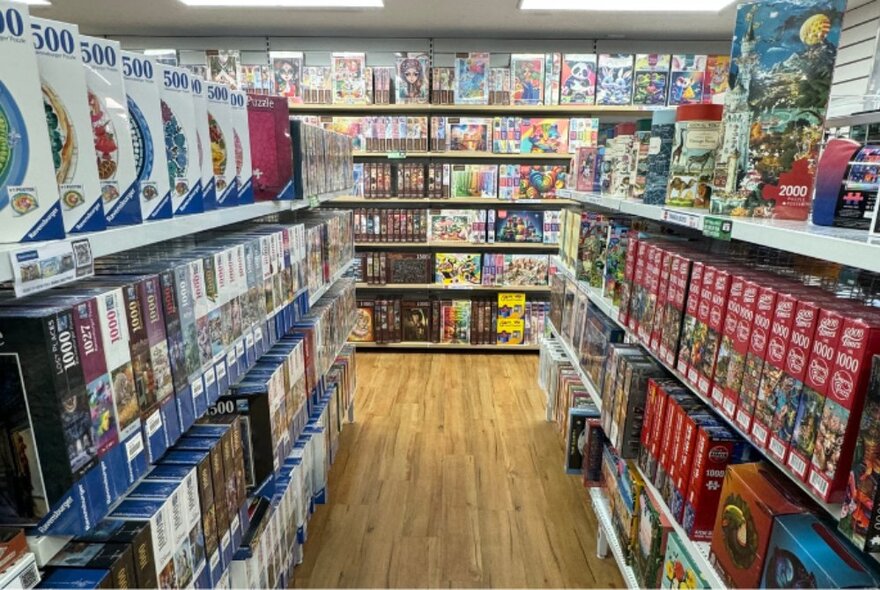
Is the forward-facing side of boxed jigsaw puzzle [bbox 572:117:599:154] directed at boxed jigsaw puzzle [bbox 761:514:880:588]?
yes

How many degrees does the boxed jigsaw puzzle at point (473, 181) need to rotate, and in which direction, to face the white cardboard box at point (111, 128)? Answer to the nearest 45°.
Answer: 0° — it already faces it

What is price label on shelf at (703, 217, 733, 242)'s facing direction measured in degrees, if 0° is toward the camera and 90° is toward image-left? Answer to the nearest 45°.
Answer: approximately 45°

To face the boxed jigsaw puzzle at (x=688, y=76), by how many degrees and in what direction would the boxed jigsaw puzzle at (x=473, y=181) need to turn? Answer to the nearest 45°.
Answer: approximately 90° to its left

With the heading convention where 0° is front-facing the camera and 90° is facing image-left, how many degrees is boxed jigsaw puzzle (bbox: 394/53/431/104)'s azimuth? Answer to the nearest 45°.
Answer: approximately 0°

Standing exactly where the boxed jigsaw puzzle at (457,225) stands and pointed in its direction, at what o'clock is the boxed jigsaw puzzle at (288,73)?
the boxed jigsaw puzzle at (288,73) is roughly at 3 o'clock from the boxed jigsaw puzzle at (457,225).

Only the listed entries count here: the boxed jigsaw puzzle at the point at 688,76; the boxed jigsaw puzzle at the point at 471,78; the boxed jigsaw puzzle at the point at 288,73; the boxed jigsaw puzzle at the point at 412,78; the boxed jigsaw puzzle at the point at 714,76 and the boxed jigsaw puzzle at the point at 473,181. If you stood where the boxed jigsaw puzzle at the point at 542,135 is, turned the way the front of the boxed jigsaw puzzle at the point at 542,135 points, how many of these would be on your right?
4

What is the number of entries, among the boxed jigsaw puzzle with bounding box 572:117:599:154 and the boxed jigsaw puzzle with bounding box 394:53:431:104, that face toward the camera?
2

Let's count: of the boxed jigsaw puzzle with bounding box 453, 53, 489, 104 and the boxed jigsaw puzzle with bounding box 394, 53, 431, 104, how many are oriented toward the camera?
2

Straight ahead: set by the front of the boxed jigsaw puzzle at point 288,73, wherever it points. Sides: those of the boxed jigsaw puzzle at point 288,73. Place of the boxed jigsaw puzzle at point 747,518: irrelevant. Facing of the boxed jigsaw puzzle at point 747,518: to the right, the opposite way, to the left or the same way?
to the right
